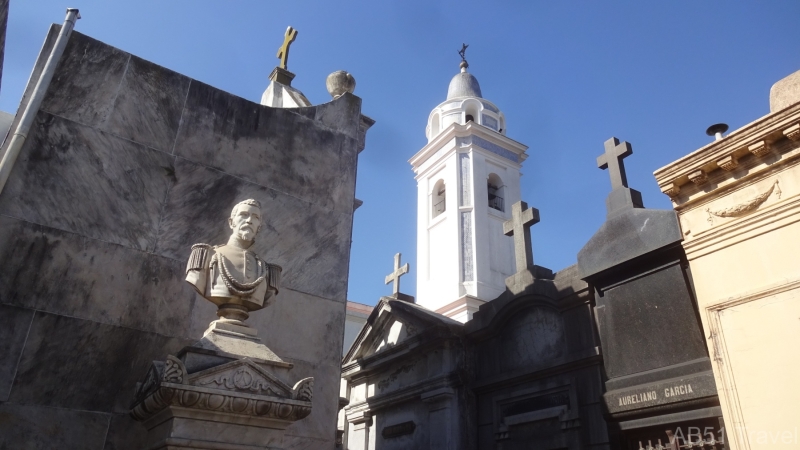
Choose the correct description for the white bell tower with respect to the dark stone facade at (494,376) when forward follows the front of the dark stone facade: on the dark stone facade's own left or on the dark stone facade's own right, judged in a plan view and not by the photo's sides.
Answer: on the dark stone facade's own right

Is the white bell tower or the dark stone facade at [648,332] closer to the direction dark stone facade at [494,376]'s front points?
the dark stone facade

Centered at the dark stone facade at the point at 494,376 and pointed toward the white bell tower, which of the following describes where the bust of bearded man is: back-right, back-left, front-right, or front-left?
back-left

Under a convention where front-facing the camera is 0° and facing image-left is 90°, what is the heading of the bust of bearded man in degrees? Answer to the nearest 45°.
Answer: approximately 315°

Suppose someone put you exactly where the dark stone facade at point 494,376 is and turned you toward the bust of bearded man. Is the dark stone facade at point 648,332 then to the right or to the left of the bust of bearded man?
left

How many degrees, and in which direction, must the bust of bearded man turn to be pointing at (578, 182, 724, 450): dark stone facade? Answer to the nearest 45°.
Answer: approximately 45° to its left

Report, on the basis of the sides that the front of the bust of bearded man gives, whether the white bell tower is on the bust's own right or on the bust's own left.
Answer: on the bust's own left

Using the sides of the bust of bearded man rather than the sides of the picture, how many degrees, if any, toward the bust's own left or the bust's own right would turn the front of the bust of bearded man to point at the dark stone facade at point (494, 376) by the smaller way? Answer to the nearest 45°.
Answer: approximately 90° to the bust's own left
